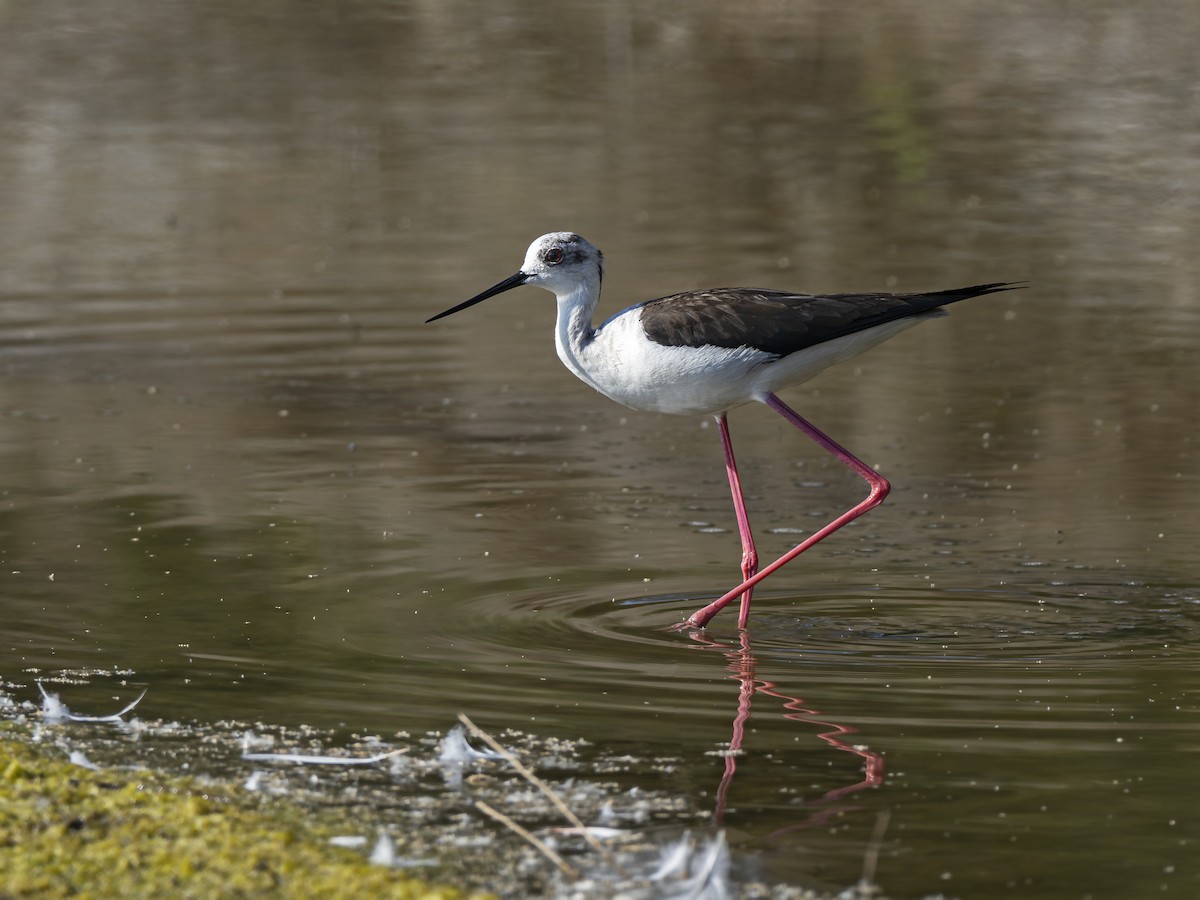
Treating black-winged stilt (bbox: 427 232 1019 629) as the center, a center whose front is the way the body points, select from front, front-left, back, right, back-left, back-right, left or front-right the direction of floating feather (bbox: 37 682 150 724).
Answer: front-left

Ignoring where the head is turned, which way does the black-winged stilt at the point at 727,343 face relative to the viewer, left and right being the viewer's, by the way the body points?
facing to the left of the viewer
